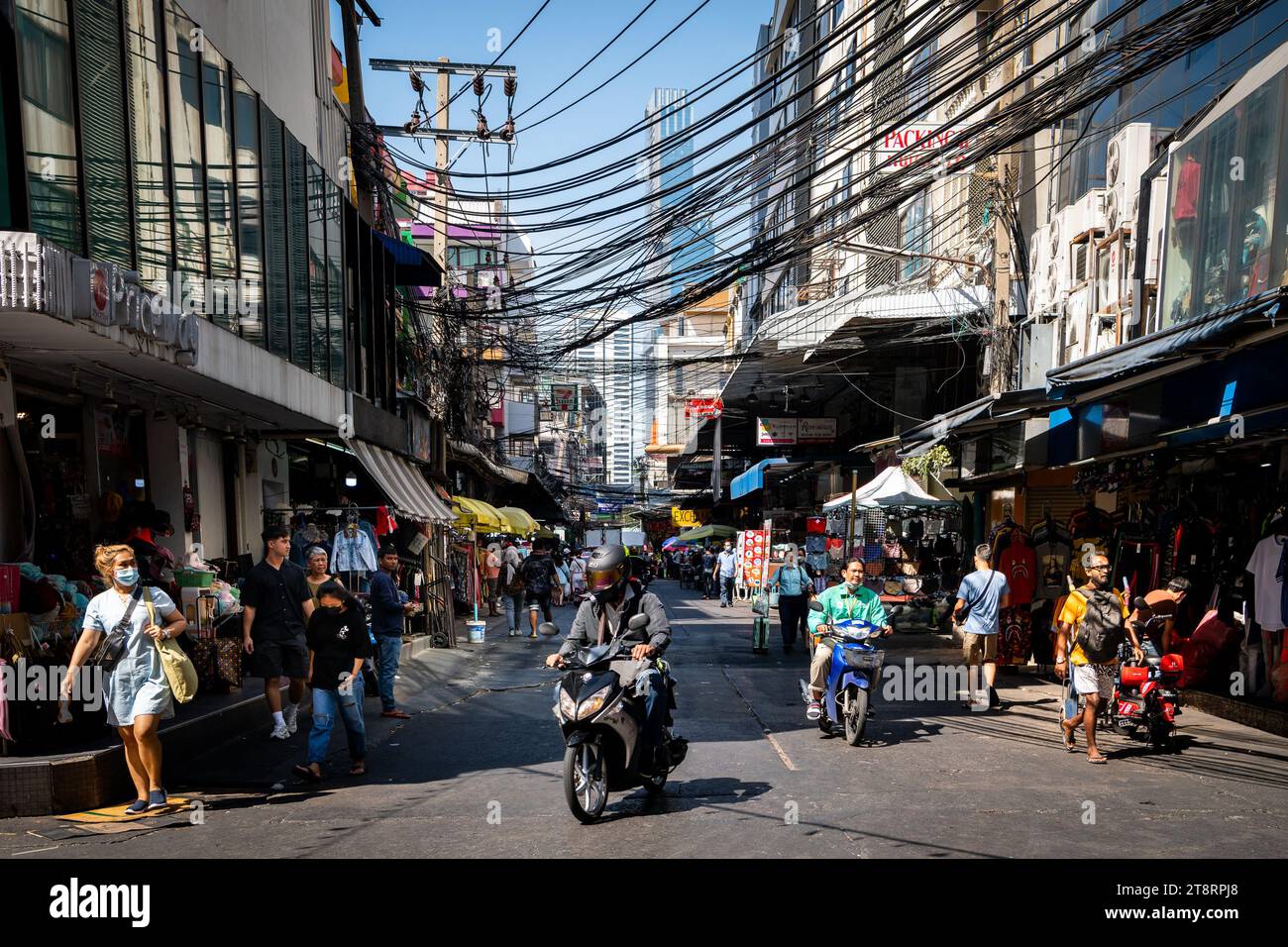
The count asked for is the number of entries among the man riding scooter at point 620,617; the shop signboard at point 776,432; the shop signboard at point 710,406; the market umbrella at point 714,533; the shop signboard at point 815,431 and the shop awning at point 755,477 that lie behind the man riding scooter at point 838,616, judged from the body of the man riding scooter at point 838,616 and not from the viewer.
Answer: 5

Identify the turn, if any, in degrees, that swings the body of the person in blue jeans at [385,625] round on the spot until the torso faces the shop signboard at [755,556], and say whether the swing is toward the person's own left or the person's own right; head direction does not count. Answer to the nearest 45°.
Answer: approximately 45° to the person's own left

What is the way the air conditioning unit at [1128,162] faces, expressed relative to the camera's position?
facing to the left of the viewer

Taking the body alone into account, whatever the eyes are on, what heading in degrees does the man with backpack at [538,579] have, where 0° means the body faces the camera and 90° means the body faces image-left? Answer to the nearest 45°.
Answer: approximately 180°

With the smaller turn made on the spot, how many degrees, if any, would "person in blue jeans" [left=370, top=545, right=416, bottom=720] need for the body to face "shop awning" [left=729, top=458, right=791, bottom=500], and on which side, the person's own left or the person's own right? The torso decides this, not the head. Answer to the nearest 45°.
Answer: approximately 45° to the person's own left

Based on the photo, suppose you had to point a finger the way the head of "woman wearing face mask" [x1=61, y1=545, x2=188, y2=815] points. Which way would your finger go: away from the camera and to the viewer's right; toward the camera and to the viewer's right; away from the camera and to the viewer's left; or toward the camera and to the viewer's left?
toward the camera and to the viewer's right

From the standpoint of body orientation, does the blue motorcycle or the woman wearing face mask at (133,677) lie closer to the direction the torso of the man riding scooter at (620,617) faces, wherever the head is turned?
the woman wearing face mask

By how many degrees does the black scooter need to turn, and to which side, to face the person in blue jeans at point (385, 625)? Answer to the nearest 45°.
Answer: approximately 90° to its right

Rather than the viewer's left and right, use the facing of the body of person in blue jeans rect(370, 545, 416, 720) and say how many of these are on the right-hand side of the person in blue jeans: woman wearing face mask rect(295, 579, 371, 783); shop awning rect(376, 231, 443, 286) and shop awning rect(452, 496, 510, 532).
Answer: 1

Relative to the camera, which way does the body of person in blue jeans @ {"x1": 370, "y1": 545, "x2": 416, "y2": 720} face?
to the viewer's right

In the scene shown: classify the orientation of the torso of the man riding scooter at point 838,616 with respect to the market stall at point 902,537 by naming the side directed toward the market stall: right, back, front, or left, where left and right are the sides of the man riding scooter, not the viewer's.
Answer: back

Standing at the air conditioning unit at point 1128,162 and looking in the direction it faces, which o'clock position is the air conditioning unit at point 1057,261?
the air conditioning unit at point 1057,261 is roughly at 2 o'clock from the air conditioning unit at point 1128,162.

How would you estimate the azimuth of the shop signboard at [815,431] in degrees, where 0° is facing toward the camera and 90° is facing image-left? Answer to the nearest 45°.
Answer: approximately 0°
